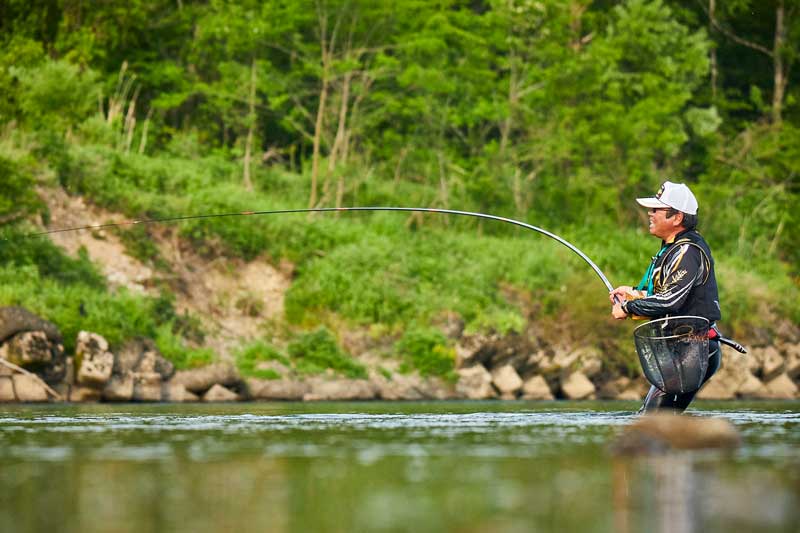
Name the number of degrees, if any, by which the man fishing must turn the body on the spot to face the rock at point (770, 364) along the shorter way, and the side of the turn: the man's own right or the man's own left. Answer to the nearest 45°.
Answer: approximately 90° to the man's own right

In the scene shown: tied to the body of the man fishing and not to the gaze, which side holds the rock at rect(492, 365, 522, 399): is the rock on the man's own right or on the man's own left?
on the man's own right

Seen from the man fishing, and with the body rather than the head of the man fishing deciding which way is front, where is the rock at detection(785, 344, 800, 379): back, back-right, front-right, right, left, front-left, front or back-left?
right

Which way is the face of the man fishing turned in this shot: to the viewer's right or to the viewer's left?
to the viewer's left

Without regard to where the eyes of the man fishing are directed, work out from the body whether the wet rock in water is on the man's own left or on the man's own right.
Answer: on the man's own left

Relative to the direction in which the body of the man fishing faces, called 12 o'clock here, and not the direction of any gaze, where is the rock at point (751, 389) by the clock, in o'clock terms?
The rock is roughly at 3 o'clock from the man fishing.

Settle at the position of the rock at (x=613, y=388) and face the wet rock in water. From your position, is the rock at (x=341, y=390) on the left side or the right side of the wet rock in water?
right

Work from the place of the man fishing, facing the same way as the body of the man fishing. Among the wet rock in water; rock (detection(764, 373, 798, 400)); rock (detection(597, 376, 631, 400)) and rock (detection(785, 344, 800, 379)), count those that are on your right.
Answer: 3

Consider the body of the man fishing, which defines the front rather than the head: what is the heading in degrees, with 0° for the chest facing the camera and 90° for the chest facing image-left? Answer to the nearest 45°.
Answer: approximately 90°

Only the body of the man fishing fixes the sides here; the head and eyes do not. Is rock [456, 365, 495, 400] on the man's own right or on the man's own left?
on the man's own right

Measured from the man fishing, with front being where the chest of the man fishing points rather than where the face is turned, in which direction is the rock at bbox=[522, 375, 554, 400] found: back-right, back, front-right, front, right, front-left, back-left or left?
right

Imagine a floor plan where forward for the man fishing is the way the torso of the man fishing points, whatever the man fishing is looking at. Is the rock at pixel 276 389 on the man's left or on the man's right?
on the man's right

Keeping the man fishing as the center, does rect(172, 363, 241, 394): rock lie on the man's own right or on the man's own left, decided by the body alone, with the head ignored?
on the man's own right
